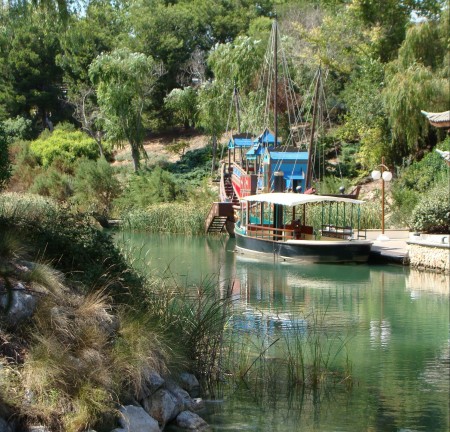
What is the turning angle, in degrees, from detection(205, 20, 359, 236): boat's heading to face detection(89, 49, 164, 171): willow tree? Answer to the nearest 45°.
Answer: approximately 180°

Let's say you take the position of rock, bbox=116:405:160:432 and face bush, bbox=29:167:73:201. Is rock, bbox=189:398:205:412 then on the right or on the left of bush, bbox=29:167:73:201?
right

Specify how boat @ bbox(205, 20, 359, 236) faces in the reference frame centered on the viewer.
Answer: facing the viewer and to the right of the viewer

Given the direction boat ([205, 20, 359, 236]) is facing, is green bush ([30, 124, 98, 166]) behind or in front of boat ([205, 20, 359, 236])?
behind

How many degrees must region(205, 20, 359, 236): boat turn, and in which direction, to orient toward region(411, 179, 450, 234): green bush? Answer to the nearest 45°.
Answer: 0° — it already faces it

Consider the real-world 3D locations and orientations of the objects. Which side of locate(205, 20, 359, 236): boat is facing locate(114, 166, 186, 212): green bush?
back

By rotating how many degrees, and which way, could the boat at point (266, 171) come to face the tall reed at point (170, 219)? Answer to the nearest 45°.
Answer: approximately 135° to its right

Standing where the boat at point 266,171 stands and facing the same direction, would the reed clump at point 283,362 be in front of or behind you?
in front

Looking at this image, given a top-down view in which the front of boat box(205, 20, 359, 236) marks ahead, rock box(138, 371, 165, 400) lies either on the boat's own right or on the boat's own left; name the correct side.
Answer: on the boat's own right

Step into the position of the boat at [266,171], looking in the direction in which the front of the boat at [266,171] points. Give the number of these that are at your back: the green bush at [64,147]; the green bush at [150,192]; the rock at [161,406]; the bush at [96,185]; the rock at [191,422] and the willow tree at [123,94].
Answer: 4

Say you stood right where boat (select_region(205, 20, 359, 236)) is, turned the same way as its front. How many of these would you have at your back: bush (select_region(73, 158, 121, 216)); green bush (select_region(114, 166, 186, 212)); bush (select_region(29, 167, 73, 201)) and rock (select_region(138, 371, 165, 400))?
3

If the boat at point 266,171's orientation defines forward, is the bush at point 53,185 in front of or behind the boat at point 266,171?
behind

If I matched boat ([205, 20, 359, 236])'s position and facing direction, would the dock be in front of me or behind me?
in front

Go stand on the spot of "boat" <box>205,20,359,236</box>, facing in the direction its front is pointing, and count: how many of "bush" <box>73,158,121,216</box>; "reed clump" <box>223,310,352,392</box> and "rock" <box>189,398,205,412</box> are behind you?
1
